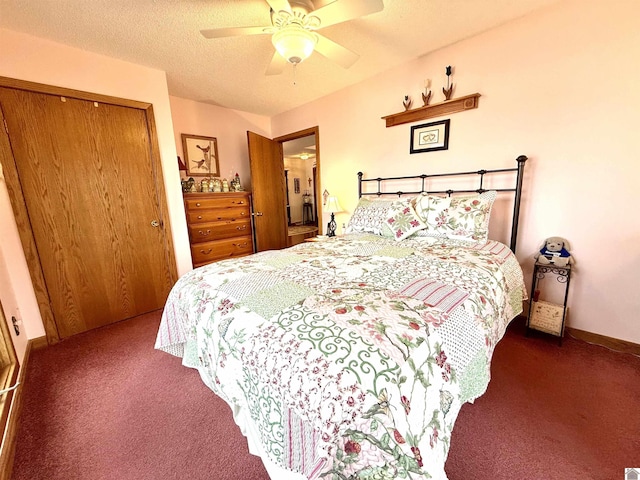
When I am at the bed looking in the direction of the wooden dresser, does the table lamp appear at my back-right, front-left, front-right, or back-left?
front-right

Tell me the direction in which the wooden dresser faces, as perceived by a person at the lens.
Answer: facing the viewer and to the right of the viewer

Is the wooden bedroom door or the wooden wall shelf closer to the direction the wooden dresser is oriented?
the wooden wall shelf

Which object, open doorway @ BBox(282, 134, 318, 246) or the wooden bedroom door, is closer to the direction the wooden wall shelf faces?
the wooden bedroom door

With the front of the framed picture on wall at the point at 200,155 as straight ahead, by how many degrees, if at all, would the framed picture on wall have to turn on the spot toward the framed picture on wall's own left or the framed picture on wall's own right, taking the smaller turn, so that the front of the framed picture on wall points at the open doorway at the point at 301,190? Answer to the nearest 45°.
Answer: approximately 90° to the framed picture on wall's own left

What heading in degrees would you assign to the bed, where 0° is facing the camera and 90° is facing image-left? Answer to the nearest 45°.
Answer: approximately 45°

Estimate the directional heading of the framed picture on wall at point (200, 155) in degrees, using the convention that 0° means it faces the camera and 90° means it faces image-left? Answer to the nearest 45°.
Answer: approximately 315°

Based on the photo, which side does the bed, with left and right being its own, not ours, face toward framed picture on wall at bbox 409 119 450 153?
back

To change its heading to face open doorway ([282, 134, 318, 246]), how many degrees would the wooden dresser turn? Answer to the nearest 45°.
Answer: approximately 90° to its left

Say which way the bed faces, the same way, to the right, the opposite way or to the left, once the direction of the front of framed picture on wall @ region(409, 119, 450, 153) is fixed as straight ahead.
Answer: the same way

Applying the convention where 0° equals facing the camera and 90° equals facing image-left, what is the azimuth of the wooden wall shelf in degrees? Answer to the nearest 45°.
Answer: approximately 45°

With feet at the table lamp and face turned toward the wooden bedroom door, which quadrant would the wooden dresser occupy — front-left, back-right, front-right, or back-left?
front-left

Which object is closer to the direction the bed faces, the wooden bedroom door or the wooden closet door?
the wooden closet door

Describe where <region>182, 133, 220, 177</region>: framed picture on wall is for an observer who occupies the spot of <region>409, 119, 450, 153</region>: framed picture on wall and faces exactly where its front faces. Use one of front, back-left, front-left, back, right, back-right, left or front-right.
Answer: front-right

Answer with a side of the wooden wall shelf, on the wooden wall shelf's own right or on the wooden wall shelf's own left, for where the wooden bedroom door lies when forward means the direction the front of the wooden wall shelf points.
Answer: on the wooden wall shelf's own right
